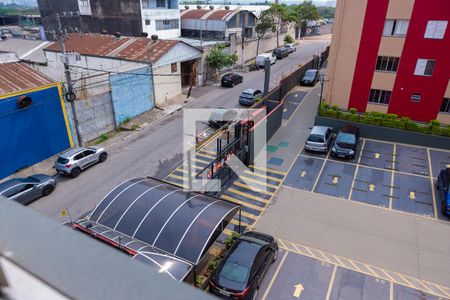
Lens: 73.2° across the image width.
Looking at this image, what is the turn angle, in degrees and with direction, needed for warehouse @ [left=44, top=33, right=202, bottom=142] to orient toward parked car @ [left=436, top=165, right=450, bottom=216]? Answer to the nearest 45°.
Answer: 0° — it already faces it

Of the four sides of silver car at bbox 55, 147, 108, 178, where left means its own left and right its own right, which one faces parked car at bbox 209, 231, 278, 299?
right

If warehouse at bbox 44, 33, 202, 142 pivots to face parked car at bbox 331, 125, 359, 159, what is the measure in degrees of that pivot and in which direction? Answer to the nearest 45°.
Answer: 0° — it already faces it

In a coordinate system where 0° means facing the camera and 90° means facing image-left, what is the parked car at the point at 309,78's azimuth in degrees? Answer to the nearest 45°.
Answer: approximately 45°

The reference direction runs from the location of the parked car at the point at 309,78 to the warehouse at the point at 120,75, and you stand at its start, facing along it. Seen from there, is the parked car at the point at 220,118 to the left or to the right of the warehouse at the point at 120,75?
left

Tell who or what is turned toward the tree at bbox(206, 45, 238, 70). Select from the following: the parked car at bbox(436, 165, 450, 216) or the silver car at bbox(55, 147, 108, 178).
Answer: the silver car

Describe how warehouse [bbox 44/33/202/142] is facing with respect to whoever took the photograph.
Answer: facing the viewer and to the right of the viewer

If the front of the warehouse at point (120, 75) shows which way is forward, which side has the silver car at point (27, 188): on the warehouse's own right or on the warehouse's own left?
on the warehouse's own right

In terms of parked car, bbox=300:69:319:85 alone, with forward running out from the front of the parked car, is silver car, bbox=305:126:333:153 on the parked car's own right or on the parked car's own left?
on the parked car's own left

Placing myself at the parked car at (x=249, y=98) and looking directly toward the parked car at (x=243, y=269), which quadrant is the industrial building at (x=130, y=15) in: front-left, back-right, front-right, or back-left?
back-right
